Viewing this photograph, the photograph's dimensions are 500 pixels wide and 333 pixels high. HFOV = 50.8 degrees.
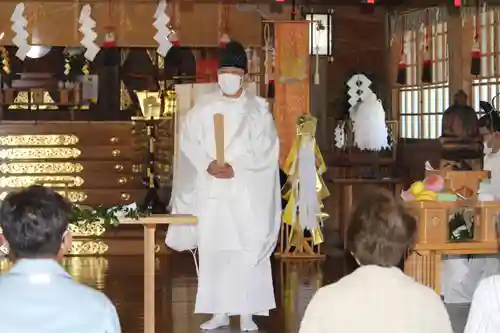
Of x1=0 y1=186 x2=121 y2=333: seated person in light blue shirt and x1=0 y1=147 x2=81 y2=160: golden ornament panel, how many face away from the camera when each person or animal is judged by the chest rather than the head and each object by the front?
1

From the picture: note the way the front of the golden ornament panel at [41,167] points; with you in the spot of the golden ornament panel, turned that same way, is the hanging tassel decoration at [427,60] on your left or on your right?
on your left

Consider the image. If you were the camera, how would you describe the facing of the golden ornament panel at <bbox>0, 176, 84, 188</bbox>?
facing the viewer

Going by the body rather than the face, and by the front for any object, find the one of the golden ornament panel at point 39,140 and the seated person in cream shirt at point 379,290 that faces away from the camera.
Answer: the seated person in cream shirt

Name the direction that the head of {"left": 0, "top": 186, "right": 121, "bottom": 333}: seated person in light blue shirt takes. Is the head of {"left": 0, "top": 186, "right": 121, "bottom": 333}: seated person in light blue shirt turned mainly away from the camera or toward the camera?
away from the camera

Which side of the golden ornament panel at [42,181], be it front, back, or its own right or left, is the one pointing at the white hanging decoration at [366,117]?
left

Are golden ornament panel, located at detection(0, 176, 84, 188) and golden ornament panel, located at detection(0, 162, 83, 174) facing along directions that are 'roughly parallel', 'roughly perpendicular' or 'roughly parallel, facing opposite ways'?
roughly parallel

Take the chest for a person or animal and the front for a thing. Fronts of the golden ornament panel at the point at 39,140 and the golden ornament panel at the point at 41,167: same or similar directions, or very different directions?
same or similar directions

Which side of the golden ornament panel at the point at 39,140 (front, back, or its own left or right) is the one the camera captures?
front

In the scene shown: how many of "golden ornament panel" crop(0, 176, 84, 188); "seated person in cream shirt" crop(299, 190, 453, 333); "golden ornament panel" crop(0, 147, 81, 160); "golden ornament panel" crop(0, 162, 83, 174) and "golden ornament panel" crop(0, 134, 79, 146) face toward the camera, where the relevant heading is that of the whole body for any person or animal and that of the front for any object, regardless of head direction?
4

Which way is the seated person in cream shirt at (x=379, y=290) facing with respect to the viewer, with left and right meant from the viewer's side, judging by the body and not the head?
facing away from the viewer

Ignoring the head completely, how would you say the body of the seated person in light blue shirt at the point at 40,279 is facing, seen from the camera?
away from the camera

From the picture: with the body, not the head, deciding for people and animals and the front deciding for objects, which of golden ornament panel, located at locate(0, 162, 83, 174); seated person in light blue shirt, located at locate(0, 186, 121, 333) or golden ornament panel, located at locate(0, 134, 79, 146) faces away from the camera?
the seated person in light blue shirt

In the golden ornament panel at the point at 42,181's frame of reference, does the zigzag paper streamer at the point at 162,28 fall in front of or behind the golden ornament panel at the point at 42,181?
in front

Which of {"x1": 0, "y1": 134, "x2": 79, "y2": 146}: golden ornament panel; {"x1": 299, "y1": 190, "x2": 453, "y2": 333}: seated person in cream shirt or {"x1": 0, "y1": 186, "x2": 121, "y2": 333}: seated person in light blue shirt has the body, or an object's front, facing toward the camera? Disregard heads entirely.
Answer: the golden ornament panel

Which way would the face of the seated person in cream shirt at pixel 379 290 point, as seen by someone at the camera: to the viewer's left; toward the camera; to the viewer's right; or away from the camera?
away from the camera
